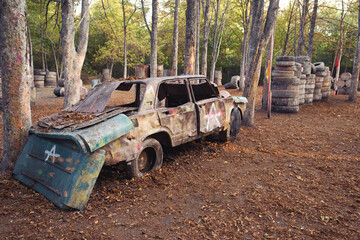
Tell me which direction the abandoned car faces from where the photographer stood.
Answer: facing away from the viewer and to the right of the viewer

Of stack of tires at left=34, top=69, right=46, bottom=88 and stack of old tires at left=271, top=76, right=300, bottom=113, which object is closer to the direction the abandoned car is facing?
the stack of old tires

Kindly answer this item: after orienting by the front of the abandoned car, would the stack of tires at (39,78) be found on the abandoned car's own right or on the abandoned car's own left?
on the abandoned car's own left

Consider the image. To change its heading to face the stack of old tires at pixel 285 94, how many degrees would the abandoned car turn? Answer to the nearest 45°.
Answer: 0° — it already faces it

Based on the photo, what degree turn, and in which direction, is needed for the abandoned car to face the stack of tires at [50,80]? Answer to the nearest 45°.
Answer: approximately 45° to its left

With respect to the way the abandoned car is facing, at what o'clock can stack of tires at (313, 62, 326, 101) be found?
The stack of tires is roughly at 12 o'clock from the abandoned car.
